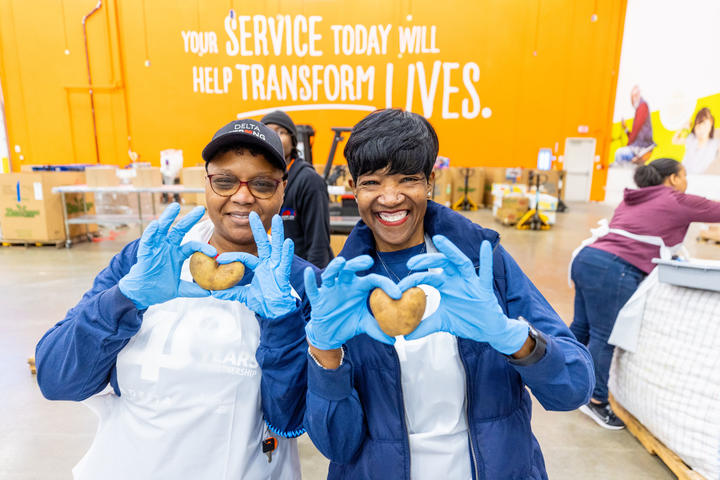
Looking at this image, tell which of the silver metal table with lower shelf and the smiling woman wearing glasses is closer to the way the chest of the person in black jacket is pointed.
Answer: the smiling woman wearing glasses

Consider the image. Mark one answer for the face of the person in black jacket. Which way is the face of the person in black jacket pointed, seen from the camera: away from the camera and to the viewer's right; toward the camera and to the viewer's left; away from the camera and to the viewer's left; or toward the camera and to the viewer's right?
toward the camera and to the viewer's left

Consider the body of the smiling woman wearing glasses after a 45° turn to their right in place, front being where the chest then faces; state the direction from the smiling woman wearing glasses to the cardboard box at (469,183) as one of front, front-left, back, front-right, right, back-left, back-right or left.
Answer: back

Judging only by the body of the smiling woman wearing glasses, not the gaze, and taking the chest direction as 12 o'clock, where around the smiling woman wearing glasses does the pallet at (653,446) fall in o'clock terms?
The pallet is roughly at 9 o'clock from the smiling woman wearing glasses.

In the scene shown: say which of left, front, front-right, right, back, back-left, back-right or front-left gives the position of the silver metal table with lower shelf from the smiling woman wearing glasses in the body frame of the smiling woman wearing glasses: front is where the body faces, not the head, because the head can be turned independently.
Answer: back

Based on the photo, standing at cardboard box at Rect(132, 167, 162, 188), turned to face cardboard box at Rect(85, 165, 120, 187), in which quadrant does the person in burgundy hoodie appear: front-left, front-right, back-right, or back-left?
back-left

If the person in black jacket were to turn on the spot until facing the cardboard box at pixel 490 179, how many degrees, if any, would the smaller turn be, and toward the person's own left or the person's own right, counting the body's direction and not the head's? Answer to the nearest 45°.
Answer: approximately 180°

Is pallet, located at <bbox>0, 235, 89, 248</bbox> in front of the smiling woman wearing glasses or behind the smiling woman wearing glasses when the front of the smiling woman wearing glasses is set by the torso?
behind

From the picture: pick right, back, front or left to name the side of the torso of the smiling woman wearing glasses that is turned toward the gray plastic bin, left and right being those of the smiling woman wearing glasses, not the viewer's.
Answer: left

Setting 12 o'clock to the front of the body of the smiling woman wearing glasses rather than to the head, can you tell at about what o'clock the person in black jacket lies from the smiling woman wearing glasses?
The person in black jacket is roughly at 7 o'clock from the smiling woman wearing glasses.

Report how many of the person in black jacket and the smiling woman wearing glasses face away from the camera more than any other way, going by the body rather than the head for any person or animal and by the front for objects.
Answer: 0

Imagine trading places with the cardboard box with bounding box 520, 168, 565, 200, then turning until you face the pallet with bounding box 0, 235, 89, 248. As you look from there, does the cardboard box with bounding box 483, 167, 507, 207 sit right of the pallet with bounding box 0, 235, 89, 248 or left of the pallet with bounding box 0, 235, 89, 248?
right

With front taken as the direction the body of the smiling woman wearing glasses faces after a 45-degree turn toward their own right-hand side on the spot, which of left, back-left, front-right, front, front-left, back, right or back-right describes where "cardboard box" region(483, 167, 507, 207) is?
back
